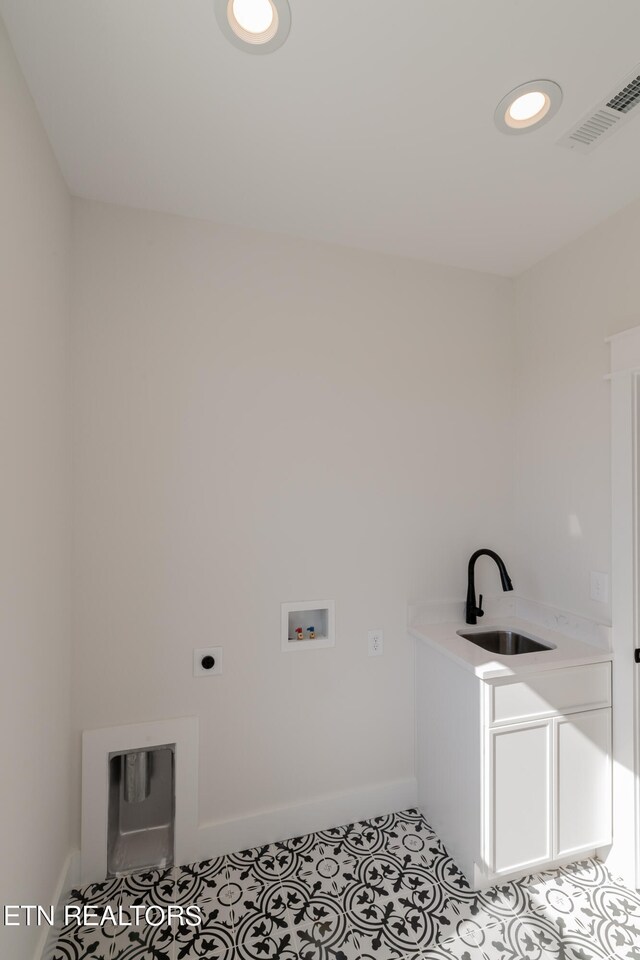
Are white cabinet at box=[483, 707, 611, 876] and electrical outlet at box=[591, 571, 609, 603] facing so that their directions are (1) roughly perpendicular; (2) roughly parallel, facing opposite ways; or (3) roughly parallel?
roughly perpendicular

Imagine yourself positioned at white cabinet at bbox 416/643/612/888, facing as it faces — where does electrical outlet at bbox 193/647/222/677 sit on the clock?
The electrical outlet is roughly at 4 o'clock from the white cabinet.

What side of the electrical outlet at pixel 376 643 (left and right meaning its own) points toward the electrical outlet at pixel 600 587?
left

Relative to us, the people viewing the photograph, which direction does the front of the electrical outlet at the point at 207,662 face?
facing the viewer

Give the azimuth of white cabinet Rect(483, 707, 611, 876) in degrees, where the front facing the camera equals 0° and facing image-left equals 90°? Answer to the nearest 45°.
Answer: approximately 315°

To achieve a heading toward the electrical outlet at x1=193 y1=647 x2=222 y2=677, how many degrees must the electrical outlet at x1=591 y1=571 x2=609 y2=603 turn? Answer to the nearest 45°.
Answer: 0° — it already faces it

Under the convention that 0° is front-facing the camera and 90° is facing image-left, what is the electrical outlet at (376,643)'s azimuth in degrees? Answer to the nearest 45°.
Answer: approximately 0°

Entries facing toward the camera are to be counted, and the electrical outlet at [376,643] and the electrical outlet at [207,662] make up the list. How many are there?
2
